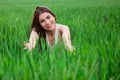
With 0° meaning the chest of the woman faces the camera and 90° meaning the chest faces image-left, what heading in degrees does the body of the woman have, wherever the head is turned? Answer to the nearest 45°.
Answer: approximately 0°
